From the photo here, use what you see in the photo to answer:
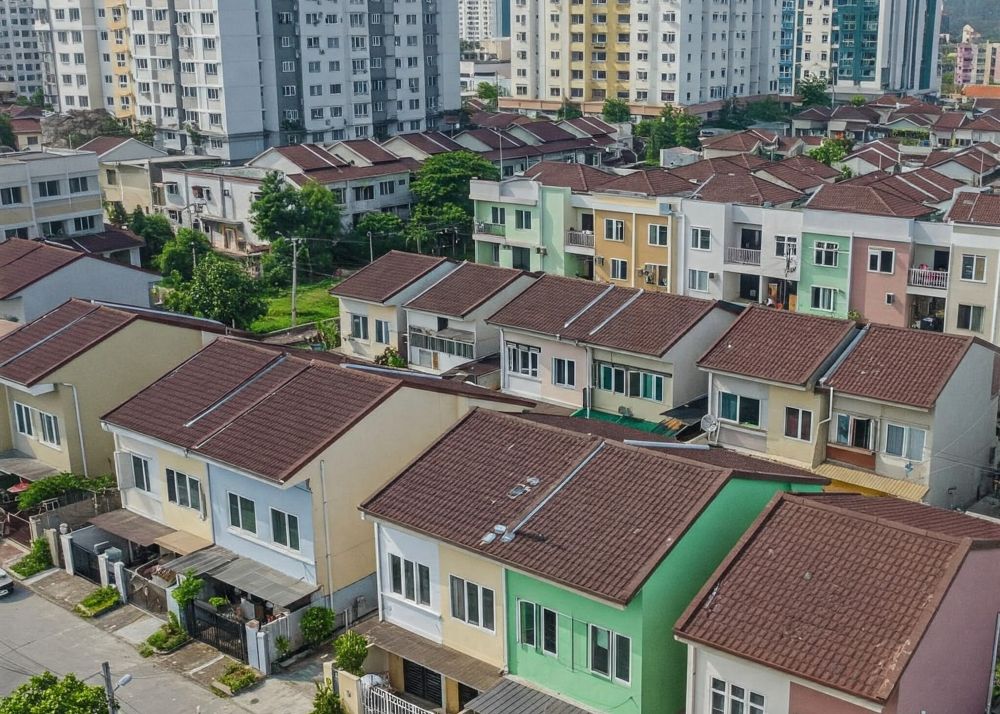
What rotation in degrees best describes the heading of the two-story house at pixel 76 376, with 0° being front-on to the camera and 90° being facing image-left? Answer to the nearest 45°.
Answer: approximately 45°

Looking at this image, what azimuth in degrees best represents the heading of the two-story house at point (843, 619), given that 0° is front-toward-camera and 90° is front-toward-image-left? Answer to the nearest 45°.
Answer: approximately 45°

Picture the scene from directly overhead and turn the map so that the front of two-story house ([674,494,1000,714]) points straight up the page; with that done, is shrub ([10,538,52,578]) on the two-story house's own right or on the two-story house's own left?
on the two-story house's own right

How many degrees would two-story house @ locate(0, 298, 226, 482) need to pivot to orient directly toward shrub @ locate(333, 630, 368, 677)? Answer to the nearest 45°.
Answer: approximately 45° to its left

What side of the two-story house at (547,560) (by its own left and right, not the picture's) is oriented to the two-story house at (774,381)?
back

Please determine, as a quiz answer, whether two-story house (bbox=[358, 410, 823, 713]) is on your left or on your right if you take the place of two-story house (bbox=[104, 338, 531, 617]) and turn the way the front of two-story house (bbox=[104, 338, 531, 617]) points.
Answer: on your left

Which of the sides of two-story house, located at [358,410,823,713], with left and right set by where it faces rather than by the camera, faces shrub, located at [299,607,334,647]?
right

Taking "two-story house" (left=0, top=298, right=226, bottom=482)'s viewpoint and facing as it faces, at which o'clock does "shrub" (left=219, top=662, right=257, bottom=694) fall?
The shrub is roughly at 10 o'clock from the two-story house.

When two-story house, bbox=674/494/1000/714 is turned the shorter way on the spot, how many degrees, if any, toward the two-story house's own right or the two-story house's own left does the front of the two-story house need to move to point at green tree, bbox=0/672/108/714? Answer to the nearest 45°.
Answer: approximately 45° to the two-story house's own right

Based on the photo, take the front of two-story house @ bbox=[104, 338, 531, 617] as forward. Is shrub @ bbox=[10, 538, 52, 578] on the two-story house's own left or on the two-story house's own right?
on the two-story house's own right

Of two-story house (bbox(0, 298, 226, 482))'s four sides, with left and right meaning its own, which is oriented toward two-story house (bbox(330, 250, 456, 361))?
back

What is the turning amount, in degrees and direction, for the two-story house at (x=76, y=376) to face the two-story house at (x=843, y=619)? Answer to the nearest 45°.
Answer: approximately 90° to its left

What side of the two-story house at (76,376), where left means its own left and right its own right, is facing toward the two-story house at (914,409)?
left
